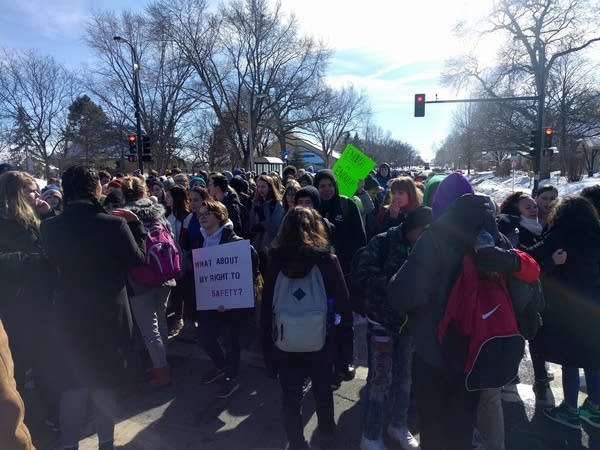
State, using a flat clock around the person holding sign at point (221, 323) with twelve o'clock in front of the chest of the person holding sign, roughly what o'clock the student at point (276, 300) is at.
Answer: The student is roughly at 10 o'clock from the person holding sign.

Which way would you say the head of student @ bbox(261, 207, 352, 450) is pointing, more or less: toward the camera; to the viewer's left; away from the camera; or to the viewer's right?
away from the camera

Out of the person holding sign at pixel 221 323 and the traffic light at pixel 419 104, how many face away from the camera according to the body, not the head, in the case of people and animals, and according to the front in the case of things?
0

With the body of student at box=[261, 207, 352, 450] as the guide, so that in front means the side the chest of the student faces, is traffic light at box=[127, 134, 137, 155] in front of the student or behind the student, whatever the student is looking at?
in front

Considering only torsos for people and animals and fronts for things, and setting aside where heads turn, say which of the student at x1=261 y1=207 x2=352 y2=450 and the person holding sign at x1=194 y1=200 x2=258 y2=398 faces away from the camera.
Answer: the student

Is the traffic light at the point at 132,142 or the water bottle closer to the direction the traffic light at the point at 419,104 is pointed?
the water bottle

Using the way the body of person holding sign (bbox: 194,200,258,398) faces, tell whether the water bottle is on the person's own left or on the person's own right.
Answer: on the person's own left

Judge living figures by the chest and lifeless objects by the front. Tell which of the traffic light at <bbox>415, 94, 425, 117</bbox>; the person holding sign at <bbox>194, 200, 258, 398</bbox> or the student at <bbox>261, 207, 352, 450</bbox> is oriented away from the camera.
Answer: the student

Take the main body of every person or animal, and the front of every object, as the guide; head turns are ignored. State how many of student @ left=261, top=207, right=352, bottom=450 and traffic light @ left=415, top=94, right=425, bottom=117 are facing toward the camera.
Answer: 1

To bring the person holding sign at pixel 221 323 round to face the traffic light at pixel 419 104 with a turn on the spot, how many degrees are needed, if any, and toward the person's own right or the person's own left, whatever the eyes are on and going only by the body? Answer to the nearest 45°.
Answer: approximately 180°

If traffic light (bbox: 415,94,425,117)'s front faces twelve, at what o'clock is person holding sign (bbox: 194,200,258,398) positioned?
The person holding sign is roughly at 12 o'clock from the traffic light.

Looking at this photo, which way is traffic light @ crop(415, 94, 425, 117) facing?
toward the camera

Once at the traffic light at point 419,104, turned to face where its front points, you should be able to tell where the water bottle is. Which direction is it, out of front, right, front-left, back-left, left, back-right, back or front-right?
front

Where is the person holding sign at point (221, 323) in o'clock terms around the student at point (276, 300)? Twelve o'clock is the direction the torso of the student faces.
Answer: The person holding sign is roughly at 11 o'clock from the student.

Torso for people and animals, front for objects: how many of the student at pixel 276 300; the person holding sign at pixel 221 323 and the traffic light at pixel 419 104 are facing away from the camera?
1

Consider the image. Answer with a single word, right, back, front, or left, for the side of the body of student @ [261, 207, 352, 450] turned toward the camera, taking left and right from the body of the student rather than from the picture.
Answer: back

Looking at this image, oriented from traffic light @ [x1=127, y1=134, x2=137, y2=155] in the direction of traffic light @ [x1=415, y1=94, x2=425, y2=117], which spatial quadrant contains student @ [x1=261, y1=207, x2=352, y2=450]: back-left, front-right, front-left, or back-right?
front-right
